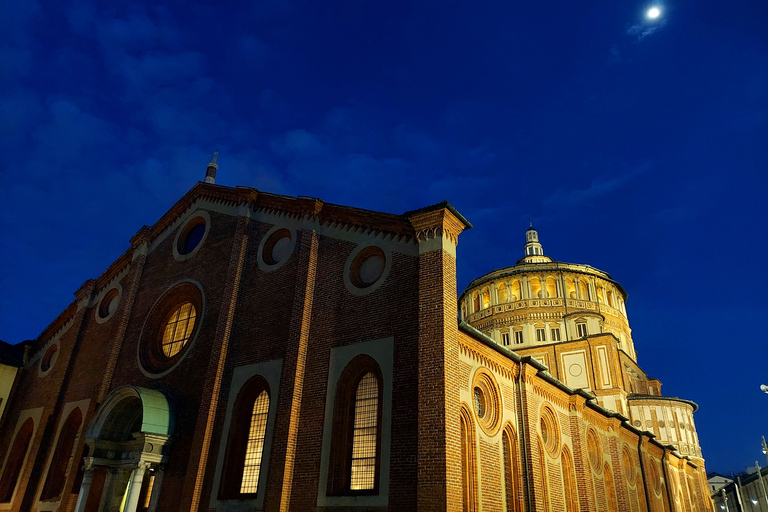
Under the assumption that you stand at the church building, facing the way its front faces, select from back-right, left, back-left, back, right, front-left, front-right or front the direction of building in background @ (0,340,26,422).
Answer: right

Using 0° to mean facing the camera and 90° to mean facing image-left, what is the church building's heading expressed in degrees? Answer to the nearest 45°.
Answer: approximately 45°
